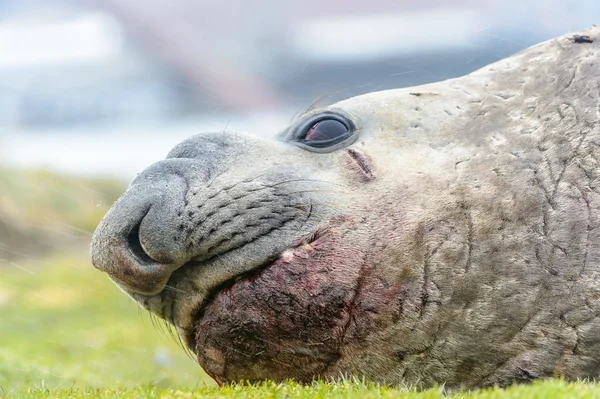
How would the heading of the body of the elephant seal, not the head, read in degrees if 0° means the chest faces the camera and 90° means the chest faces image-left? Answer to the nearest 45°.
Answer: approximately 90°
